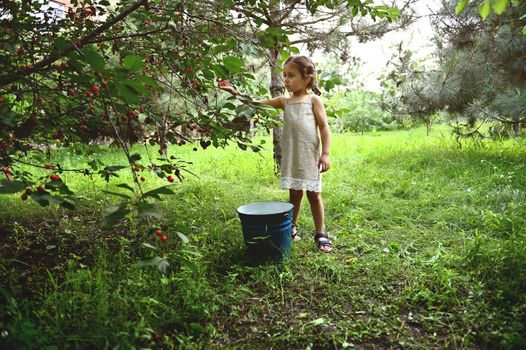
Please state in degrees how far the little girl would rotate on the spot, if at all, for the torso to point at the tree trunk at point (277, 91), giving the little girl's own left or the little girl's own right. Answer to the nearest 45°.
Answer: approximately 135° to the little girl's own right

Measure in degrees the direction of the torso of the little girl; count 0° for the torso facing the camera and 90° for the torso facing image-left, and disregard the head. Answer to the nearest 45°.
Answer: approximately 45°

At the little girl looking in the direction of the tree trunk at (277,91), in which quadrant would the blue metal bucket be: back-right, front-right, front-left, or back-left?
back-left
